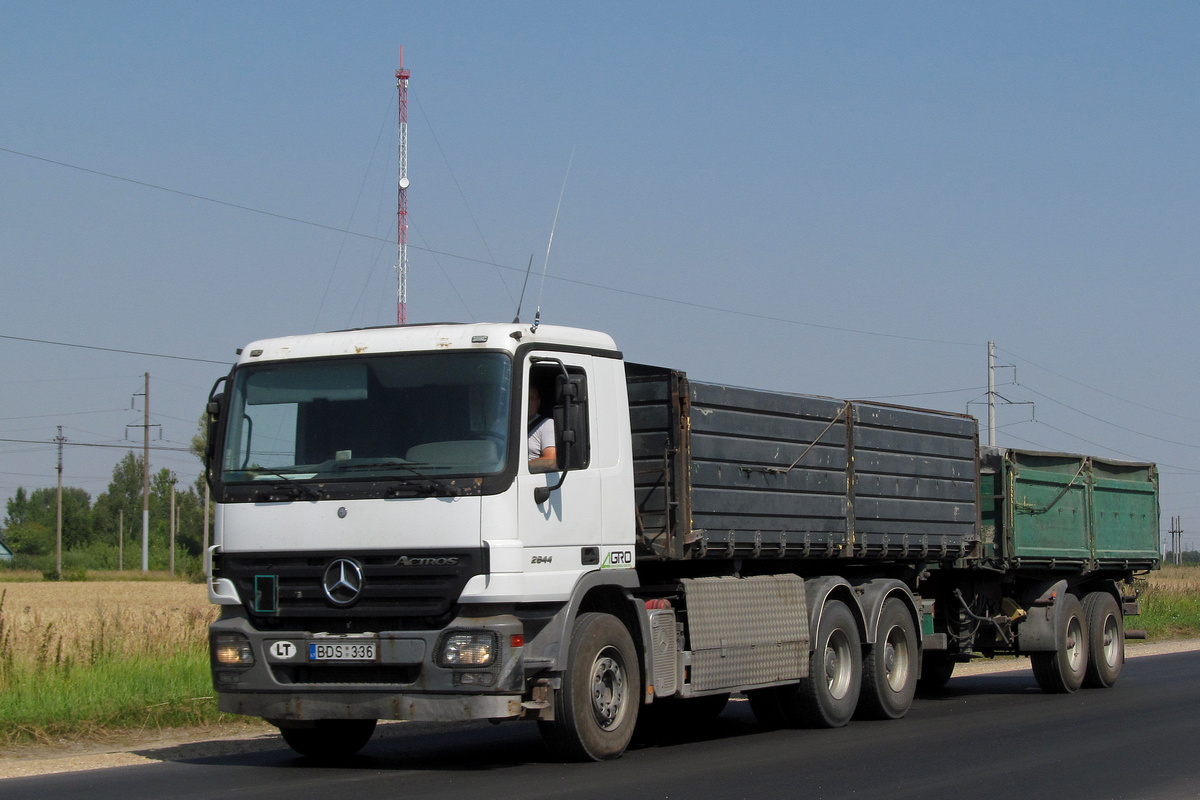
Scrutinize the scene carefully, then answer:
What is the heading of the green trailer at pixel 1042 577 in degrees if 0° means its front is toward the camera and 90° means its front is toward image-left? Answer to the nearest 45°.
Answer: approximately 45°
